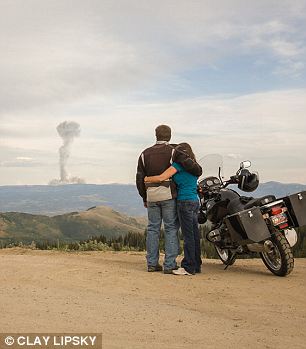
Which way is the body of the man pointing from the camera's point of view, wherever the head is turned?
away from the camera

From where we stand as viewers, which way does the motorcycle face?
facing away from the viewer and to the left of the viewer

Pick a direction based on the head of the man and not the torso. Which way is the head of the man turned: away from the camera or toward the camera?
away from the camera

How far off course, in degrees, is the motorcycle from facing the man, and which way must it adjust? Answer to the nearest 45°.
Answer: approximately 45° to its left

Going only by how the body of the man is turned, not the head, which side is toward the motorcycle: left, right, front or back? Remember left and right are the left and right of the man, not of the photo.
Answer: right
